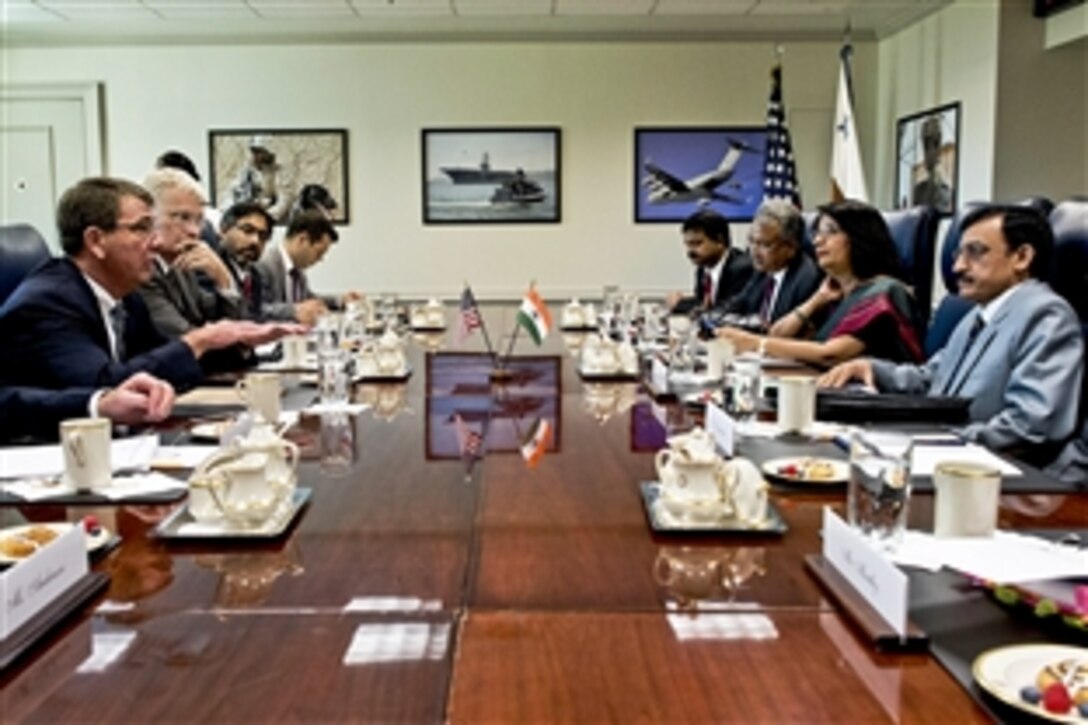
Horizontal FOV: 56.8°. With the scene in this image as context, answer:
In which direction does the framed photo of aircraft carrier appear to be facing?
toward the camera

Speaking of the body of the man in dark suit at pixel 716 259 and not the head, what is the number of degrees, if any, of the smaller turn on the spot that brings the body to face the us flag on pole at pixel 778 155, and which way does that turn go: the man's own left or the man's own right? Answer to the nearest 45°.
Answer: approximately 135° to the man's own right

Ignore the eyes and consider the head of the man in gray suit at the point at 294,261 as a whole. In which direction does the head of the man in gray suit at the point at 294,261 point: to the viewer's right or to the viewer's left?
to the viewer's right

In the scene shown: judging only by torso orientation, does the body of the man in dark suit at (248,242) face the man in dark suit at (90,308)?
no

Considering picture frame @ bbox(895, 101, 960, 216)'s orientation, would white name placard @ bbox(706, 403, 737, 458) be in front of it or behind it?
in front

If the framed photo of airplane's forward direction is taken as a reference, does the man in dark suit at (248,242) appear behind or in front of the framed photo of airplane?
in front

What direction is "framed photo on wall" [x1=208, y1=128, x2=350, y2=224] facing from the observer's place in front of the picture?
facing the viewer

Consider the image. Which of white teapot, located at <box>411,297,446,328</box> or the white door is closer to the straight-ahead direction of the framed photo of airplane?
the white teapot

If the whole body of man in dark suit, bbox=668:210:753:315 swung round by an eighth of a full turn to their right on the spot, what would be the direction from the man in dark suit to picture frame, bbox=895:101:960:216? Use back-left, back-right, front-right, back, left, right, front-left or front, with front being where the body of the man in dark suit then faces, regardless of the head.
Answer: back-right

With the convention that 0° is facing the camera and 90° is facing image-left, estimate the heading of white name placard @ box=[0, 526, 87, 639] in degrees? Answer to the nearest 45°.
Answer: approximately 315°

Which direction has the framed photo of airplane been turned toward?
toward the camera

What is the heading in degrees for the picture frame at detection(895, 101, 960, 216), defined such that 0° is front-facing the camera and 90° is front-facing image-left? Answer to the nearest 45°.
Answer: approximately 45°

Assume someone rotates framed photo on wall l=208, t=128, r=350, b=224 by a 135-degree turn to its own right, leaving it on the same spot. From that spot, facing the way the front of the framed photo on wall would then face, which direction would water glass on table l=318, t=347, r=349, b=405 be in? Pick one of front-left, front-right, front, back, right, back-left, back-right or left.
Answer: back-left

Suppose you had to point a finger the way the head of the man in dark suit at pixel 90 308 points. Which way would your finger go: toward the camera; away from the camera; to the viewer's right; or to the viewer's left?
to the viewer's right

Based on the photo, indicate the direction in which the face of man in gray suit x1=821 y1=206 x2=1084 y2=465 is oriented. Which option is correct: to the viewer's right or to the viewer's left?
to the viewer's left

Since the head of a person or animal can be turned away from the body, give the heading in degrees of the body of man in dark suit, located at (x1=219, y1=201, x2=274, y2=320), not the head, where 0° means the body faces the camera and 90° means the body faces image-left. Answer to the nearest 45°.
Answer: approximately 315°

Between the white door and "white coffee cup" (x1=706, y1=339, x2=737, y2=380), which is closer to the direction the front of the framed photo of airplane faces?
the white coffee cup

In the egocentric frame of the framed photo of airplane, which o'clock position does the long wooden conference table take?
The long wooden conference table is roughly at 12 o'clock from the framed photo of airplane.

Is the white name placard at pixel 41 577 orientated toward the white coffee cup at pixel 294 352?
no

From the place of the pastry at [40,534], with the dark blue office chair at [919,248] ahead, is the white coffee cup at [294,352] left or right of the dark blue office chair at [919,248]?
left

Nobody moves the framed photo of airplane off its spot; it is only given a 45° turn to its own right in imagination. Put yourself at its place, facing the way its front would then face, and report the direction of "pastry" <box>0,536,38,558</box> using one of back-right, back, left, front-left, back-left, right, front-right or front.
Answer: front-left
